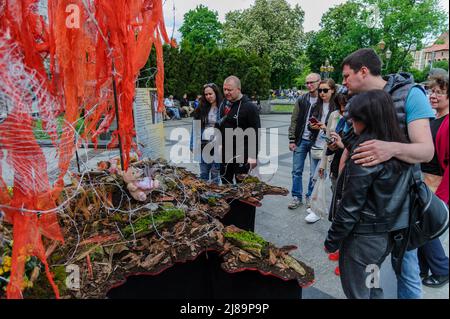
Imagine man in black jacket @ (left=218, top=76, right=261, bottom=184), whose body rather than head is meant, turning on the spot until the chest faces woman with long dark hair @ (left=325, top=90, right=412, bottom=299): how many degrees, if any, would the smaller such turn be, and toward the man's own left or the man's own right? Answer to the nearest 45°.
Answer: approximately 45° to the man's own left

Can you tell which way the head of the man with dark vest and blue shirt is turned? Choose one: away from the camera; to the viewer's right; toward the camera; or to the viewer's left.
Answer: to the viewer's left

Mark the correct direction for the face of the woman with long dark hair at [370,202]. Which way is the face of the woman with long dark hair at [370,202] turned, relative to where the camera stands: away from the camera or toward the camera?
away from the camera

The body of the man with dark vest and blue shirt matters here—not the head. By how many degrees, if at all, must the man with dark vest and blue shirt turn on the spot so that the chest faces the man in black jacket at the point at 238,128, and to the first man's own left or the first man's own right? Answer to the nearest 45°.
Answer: approximately 45° to the first man's own right

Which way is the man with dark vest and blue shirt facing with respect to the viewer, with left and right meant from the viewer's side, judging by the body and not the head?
facing to the left of the viewer

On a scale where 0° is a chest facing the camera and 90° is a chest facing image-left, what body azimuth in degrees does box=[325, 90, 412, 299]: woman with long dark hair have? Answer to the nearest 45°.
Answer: approximately 135°

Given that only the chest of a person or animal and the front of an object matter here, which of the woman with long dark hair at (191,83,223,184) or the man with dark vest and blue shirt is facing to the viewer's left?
the man with dark vest and blue shirt

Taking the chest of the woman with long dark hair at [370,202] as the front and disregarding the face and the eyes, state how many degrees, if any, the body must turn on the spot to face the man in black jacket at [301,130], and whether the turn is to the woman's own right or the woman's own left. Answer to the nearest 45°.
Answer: approximately 45° to the woman's own right

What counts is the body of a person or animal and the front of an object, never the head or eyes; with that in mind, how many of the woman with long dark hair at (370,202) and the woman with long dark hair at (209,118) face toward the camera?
1

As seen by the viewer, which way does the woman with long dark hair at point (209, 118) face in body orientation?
toward the camera

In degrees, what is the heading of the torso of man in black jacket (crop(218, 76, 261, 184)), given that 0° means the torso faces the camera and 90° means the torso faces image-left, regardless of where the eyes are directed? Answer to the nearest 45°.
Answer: approximately 45°
